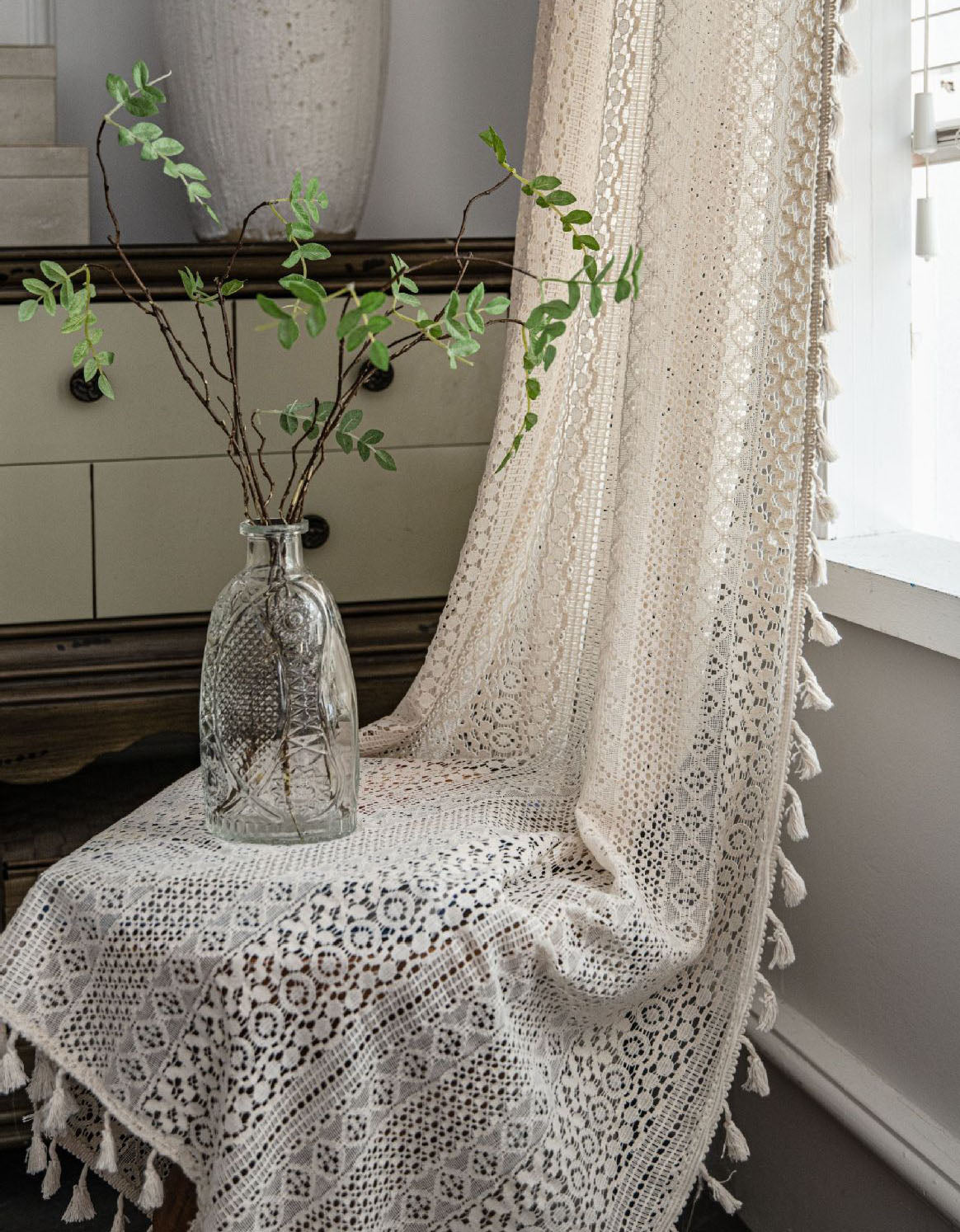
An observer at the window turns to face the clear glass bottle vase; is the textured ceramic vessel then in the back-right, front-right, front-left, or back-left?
front-right

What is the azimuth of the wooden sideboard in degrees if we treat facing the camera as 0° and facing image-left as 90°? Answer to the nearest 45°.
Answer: approximately 0°
